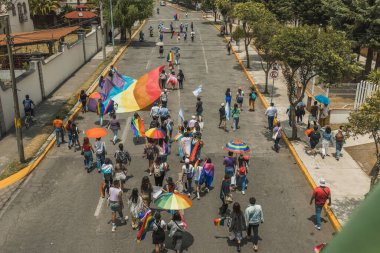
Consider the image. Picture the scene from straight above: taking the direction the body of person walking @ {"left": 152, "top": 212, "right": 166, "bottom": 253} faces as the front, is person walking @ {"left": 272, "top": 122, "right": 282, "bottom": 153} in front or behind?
in front

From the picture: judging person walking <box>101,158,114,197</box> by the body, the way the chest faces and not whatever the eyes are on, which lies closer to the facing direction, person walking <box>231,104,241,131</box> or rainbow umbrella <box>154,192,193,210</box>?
the person walking

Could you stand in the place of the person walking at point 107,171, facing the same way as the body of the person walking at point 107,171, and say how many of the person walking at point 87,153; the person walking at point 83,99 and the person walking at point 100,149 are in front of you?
3

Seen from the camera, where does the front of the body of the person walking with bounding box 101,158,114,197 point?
away from the camera

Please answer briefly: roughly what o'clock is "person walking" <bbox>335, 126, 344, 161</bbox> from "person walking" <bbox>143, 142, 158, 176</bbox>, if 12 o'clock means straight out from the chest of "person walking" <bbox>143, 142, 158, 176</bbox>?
"person walking" <bbox>335, 126, 344, 161</bbox> is roughly at 3 o'clock from "person walking" <bbox>143, 142, 158, 176</bbox>.

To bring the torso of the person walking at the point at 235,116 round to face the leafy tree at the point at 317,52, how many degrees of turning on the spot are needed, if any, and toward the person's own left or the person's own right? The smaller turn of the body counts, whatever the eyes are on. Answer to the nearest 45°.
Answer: approximately 90° to the person's own right

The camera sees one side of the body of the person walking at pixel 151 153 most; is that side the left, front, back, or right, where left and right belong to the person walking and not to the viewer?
back

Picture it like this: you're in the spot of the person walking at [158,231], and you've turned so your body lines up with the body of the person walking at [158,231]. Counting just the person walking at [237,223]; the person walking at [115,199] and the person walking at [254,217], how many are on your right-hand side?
2

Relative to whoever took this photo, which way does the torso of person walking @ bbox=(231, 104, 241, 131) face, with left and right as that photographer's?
facing away from the viewer

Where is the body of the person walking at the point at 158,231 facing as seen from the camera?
away from the camera

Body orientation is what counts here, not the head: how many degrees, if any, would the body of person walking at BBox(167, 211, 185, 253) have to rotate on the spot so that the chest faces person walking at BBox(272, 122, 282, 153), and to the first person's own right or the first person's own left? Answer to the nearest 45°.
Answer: approximately 45° to the first person's own right

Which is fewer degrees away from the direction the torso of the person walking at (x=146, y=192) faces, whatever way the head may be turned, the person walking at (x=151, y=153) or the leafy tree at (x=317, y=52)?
the person walking

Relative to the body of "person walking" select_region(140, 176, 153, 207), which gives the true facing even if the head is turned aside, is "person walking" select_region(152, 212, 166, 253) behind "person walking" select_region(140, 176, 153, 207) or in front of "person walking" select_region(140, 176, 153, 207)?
behind

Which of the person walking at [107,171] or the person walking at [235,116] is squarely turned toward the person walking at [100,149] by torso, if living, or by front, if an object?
the person walking at [107,171]

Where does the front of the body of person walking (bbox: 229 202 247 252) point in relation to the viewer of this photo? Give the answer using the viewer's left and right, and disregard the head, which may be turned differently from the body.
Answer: facing away from the viewer

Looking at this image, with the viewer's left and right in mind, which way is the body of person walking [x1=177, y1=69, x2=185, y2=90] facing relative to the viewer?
facing away from the viewer

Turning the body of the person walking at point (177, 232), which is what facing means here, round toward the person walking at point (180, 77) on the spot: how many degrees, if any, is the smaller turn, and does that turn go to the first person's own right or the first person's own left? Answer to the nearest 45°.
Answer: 0° — they already face them

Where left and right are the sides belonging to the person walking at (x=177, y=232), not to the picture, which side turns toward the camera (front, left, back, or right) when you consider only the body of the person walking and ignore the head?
back

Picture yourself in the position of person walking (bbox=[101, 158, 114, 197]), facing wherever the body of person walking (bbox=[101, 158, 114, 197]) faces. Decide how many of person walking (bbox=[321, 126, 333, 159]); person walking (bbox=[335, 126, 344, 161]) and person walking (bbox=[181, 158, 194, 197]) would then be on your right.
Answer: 3

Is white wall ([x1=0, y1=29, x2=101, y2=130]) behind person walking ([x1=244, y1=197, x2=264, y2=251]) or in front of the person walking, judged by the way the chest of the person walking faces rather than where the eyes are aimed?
in front
